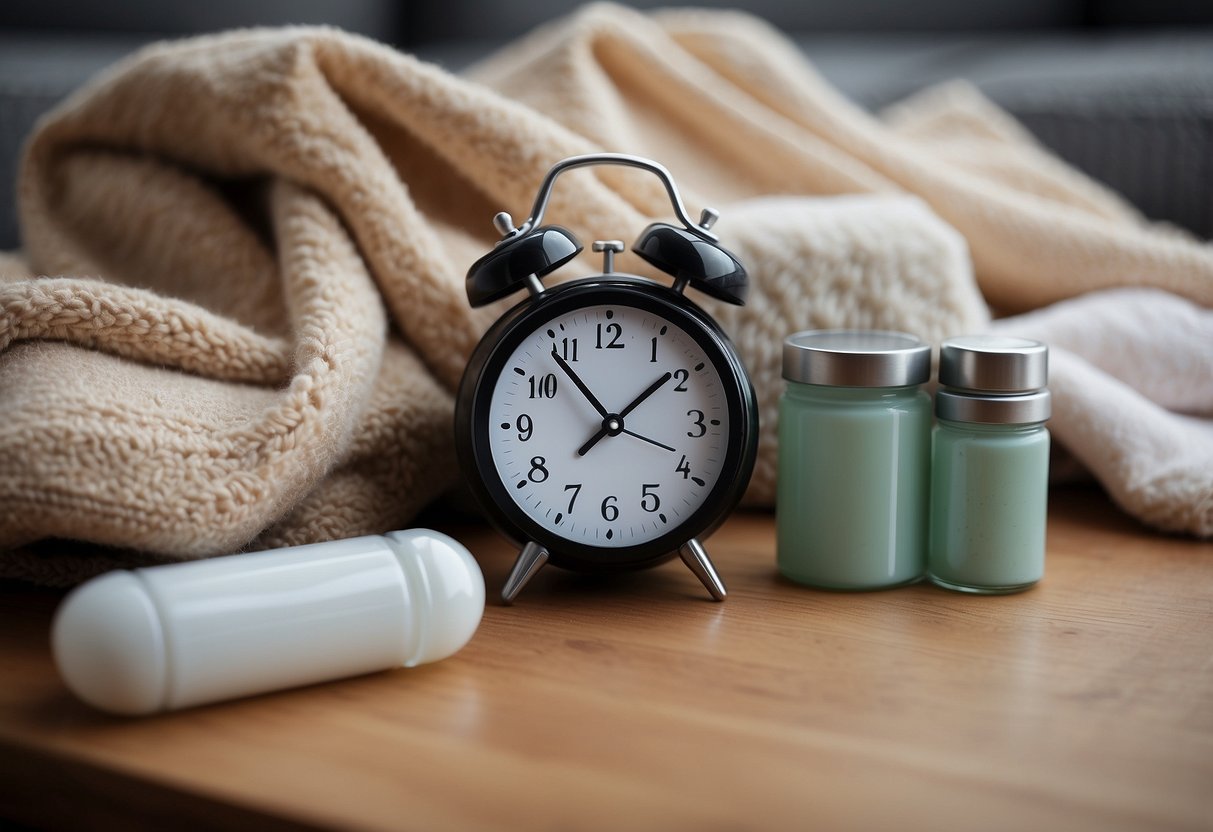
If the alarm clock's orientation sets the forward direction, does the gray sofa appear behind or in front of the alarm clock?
behind

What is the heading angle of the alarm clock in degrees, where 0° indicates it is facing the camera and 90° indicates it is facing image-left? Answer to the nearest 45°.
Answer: approximately 0°
